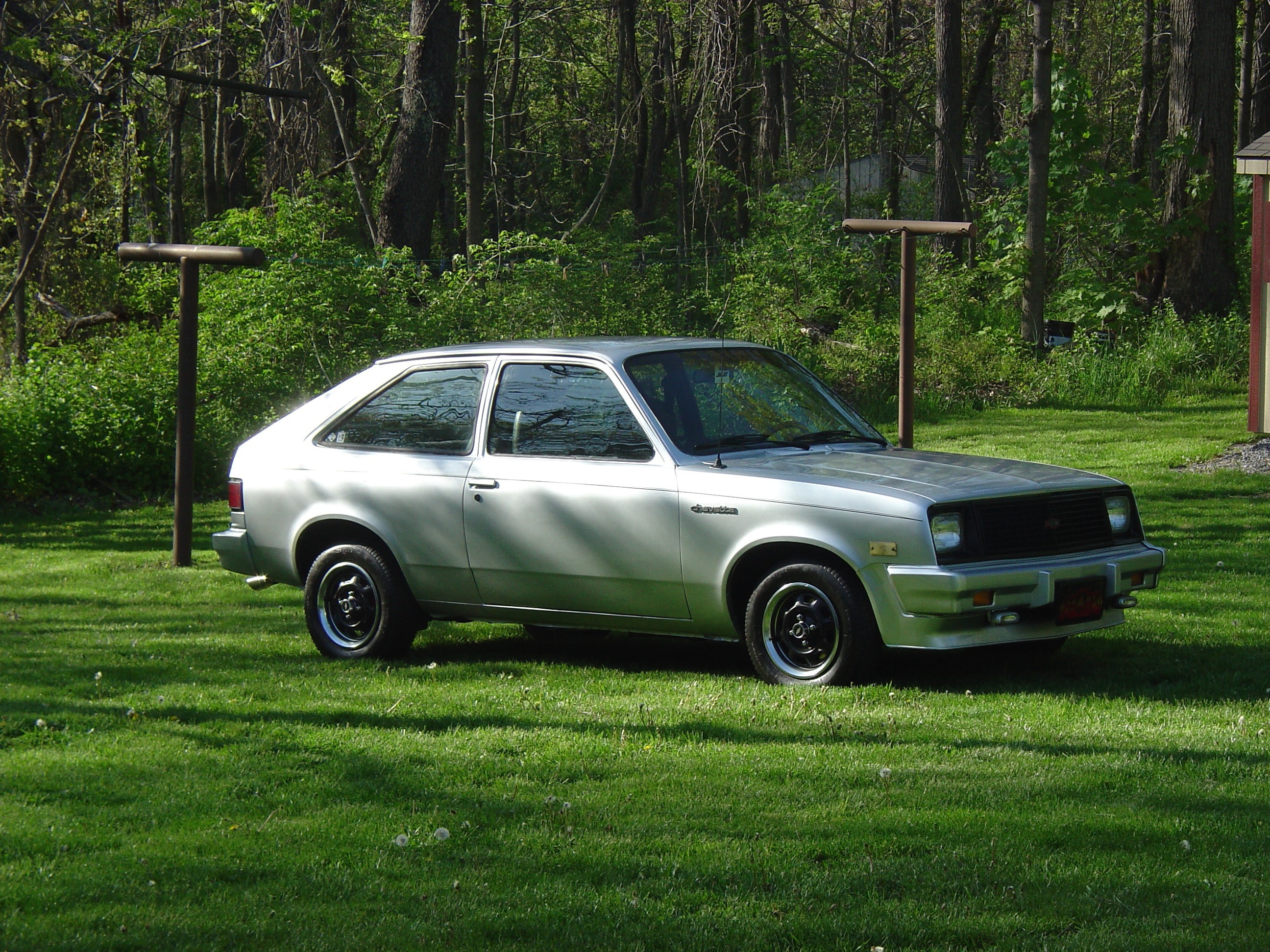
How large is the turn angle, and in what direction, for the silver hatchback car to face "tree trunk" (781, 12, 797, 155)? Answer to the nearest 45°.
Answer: approximately 135° to its left

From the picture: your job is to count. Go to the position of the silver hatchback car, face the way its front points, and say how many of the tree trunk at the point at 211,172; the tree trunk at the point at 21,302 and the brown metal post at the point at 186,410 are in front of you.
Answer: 0

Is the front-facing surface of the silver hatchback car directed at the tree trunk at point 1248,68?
no

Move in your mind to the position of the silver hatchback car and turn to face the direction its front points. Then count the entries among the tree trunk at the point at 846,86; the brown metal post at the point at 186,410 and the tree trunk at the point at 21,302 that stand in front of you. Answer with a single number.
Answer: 0

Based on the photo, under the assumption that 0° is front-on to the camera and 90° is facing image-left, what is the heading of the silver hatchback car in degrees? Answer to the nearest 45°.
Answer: approximately 315°

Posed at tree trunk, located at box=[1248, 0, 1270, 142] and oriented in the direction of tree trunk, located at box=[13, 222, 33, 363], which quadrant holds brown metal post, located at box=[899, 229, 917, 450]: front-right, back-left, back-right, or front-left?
front-left

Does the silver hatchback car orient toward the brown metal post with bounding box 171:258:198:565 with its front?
no

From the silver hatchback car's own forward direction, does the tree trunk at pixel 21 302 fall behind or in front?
behind

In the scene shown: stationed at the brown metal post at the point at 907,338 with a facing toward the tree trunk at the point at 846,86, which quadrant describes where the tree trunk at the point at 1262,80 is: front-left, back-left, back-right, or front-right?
front-right

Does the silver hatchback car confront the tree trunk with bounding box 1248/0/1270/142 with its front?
no

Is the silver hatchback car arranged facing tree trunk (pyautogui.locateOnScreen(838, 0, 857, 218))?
no

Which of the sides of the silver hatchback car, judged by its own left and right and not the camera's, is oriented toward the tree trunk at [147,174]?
back
